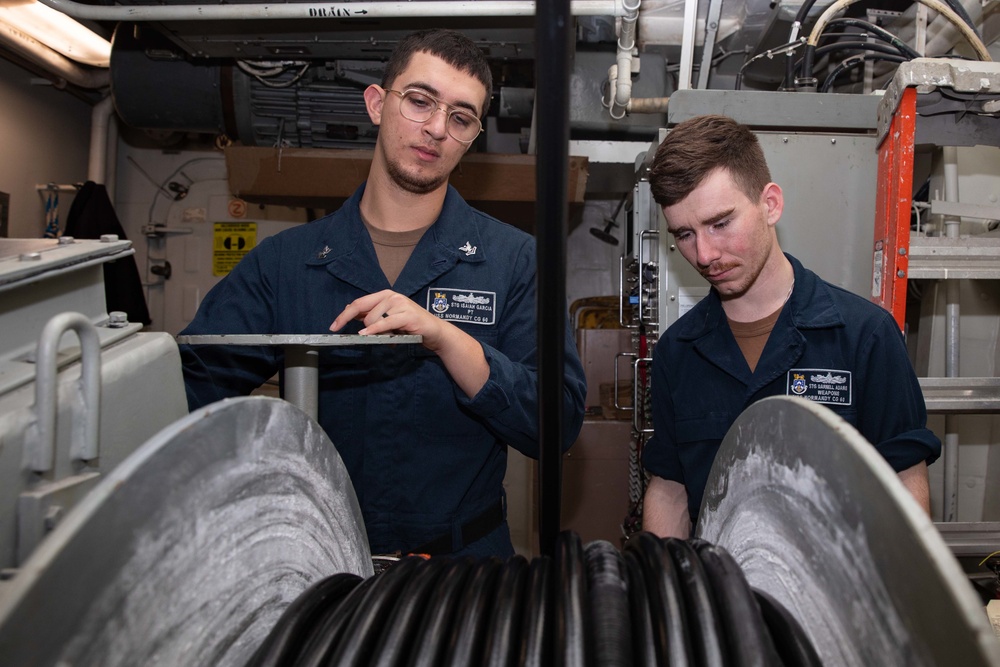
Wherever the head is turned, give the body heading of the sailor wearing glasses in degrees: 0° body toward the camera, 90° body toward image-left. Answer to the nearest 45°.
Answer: approximately 0°

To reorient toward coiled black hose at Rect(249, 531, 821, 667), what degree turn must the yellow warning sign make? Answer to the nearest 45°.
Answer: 0° — it already faces it

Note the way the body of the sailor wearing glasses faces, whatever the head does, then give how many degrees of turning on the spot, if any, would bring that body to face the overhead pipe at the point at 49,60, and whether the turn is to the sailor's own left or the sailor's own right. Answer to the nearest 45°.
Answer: approximately 135° to the sailor's own right

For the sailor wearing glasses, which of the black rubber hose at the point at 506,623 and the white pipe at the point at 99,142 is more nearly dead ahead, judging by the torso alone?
the black rubber hose

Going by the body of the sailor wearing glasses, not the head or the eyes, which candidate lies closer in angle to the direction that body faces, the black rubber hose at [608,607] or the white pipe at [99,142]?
the black rubber hose

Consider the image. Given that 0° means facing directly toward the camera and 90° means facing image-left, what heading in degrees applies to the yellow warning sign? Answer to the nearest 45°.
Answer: approximately 0°

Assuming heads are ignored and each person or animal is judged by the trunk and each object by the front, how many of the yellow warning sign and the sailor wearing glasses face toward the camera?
2
